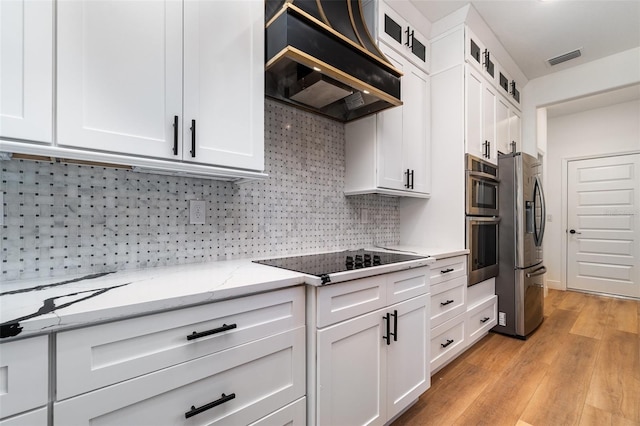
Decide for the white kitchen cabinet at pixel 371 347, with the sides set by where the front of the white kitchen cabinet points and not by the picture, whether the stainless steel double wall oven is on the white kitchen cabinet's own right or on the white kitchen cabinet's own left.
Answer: on the white kitchen cabinet's own left

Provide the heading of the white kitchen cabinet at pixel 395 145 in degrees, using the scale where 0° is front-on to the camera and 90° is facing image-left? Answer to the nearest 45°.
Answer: approximately 315°

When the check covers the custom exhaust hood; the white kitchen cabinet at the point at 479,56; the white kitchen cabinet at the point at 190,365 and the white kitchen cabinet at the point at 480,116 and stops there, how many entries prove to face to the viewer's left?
0

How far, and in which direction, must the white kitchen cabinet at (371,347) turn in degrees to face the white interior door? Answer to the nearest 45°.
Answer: approximately 90° to its left

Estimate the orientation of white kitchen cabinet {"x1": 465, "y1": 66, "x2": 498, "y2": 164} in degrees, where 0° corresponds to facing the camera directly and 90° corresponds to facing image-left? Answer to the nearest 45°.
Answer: approximately 315°

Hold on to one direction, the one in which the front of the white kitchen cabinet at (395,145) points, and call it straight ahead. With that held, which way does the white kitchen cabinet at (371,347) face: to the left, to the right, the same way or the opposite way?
the same way

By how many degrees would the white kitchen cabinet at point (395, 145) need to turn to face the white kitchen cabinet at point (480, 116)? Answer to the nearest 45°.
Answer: approximately 90° to its left

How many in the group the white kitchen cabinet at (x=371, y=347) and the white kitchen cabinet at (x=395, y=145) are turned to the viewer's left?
0

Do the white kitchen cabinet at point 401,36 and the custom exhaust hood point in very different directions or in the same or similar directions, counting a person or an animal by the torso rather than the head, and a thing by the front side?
same or similar directions

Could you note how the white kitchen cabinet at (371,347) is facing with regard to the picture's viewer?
facing the viewer and to the right of the viewer

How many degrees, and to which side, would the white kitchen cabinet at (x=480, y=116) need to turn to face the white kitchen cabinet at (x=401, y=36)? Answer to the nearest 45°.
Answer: approximately 90° to its right

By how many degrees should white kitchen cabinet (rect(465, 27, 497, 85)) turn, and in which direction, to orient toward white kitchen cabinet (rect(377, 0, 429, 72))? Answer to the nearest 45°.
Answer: approximately 90° to its right
